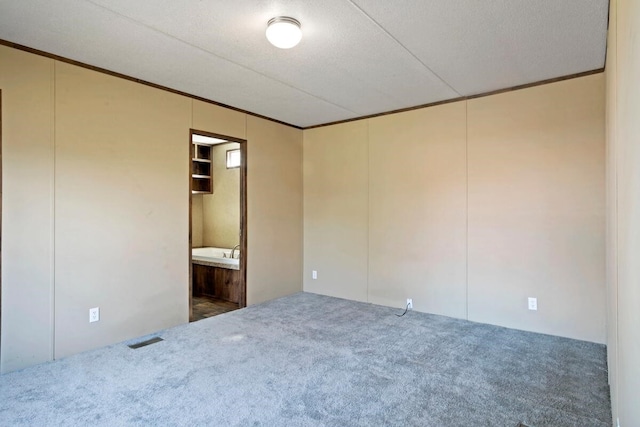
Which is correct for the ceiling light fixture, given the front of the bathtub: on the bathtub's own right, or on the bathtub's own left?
on the bathtub's own left

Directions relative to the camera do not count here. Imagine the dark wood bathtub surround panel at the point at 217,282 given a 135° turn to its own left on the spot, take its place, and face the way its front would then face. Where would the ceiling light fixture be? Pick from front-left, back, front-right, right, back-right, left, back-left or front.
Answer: right
